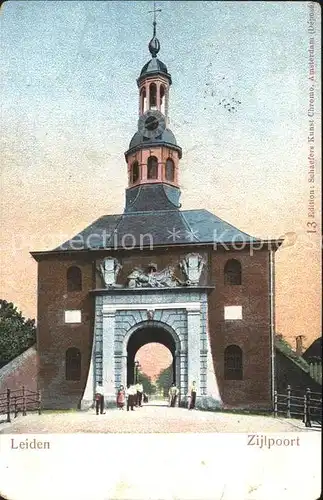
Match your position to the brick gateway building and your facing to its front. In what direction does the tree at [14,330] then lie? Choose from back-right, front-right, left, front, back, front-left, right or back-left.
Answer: right

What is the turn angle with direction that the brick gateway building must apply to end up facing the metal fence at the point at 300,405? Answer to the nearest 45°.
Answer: approximately 90° to its left

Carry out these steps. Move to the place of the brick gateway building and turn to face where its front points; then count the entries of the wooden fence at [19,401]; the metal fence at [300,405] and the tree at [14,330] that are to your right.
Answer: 2

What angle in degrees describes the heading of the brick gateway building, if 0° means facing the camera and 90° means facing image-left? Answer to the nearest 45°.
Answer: approximately 0°
